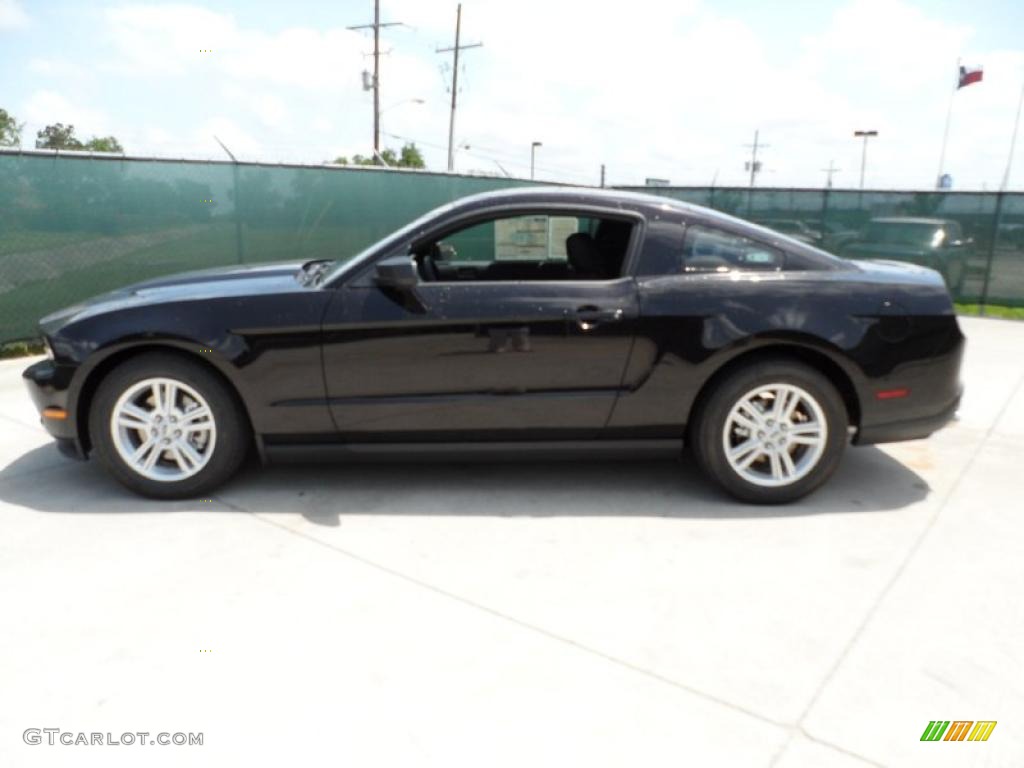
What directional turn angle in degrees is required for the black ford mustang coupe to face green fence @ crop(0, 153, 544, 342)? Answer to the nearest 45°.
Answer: approximately 45° to its right

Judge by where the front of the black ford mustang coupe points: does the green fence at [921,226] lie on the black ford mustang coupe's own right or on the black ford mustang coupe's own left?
on the black ford mustang coupe's own right

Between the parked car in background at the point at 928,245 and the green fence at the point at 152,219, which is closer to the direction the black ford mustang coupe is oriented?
the green fence

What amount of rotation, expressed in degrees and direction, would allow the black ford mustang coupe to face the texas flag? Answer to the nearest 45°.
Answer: approximately 135° to its right

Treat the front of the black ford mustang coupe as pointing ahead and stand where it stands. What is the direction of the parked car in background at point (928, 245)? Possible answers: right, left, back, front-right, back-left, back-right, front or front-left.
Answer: back-right

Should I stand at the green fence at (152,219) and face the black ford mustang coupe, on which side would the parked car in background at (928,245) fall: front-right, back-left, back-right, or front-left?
front-left

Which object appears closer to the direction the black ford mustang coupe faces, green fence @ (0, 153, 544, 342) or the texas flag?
the green fence

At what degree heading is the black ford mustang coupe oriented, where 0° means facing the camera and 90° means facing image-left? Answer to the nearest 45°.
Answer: approximately 90°
